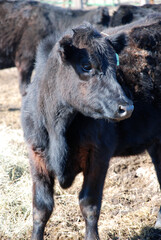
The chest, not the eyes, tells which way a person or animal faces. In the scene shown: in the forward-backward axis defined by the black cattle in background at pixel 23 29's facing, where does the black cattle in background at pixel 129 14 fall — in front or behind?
in front

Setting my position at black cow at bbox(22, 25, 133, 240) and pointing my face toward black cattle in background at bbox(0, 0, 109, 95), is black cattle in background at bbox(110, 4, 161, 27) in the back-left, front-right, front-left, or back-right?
front-right

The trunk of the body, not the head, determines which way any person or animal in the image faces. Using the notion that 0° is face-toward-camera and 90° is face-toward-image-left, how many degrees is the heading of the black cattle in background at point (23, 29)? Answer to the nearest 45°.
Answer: approximately 270°

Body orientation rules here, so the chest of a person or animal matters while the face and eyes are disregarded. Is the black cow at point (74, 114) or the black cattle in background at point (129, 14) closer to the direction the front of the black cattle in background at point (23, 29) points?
the black cattle in background
